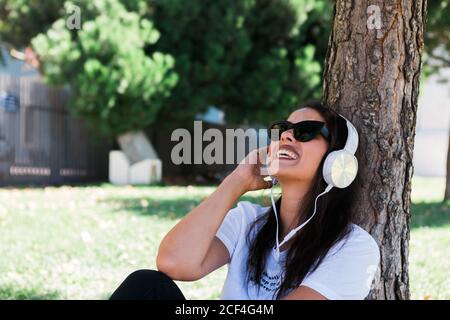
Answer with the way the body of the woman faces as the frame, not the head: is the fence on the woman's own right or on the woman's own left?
on the woman's own right

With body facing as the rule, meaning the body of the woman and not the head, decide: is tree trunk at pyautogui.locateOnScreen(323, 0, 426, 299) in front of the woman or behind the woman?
behind

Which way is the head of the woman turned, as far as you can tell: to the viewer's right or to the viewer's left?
to the viewer's left

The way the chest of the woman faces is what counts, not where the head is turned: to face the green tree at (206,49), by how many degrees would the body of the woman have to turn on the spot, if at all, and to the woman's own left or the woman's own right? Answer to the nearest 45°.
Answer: approximately 135° to the woman's own right

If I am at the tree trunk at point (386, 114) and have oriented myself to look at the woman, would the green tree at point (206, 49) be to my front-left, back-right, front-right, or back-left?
back-right

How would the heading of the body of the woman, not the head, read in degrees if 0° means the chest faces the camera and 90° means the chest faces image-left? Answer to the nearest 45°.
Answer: approximately 45°
